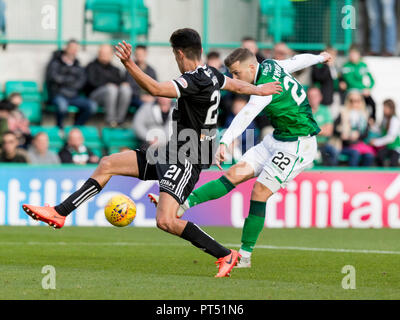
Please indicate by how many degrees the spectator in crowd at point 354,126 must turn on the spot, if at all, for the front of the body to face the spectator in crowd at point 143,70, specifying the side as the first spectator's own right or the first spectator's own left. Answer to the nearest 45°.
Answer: approximately 90° to the first spectator's own right

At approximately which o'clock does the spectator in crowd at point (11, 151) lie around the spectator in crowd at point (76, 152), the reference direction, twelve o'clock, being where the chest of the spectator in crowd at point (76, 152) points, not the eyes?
the spectator in crowd at point (11, 151) is roughly at 2 o'clock from the spectator in crowd at point (76, 152).

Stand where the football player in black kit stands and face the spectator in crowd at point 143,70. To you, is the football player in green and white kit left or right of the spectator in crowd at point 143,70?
right

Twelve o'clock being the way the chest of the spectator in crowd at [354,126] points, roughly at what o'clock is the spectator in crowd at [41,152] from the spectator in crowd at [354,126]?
the spectator in crowd at [41,152] is roughly at 2 o'clock from the spectator in crowd at [354,126].

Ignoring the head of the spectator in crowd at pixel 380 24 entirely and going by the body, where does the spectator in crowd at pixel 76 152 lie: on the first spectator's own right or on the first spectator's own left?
on the first spectator's own right

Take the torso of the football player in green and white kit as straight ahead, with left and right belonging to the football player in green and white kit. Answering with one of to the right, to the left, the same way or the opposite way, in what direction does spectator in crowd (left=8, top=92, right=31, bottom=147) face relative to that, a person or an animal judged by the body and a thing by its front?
to the left

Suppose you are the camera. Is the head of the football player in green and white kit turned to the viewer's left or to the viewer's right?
to the viewer's left

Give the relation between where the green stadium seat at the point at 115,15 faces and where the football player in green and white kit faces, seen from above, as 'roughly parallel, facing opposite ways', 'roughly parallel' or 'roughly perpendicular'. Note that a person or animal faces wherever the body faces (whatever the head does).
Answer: roughly perpendicular

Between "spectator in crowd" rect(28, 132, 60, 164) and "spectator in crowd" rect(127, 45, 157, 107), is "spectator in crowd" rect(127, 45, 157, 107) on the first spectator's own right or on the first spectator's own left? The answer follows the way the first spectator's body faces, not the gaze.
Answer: on the first spectator's own left

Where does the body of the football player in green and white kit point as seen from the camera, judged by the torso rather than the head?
to the viewer's left

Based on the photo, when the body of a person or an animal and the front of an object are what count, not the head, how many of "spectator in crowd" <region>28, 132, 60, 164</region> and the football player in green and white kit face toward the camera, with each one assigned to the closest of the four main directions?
1

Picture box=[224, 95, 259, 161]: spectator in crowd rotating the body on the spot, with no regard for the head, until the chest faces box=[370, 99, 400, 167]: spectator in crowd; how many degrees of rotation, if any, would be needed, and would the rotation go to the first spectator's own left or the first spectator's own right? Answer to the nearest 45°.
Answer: approximately 90° to the first spectator's own left

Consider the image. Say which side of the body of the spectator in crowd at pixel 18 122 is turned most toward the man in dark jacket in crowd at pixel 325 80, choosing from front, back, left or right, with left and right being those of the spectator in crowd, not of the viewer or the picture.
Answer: left

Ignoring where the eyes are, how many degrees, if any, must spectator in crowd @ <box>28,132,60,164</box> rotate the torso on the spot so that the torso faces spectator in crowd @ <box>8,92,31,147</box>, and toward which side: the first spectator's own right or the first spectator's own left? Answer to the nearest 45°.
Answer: approximately 135° to the first spectator's own right

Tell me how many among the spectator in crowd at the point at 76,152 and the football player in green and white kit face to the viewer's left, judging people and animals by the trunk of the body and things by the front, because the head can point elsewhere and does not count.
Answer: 1
